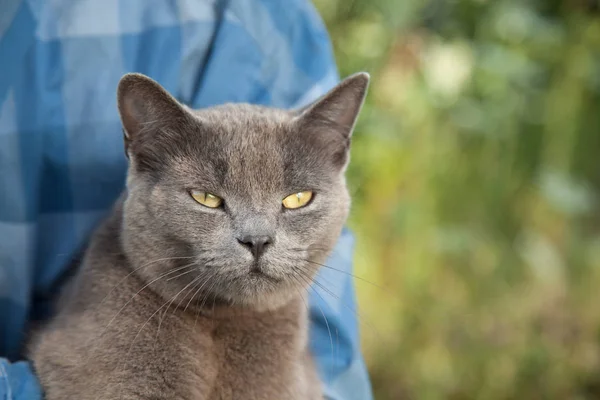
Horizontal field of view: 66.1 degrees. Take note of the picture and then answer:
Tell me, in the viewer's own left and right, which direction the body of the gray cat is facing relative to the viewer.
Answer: facing the viewer and to the right of the viewer
